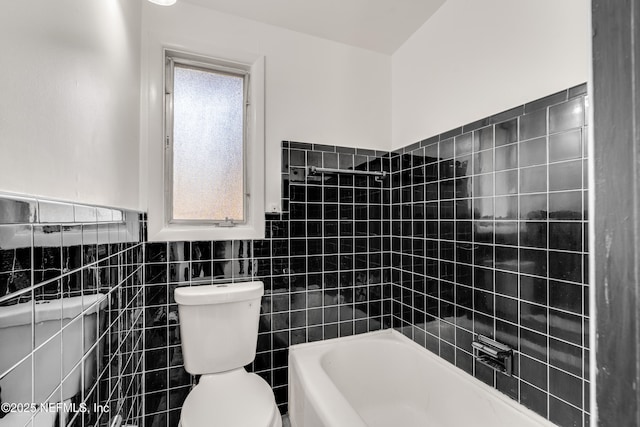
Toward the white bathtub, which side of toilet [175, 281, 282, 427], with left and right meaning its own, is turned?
left

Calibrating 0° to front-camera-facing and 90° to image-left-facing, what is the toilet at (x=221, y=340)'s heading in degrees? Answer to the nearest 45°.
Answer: approximately 0°
